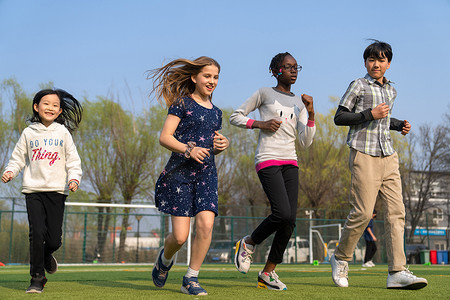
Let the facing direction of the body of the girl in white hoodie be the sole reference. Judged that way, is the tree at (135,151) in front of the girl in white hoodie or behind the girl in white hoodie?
behind

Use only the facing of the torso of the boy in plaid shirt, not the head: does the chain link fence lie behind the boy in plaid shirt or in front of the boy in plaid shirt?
behind

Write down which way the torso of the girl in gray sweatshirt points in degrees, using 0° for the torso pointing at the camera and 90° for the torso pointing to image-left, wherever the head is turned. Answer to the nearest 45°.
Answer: approximately 315°

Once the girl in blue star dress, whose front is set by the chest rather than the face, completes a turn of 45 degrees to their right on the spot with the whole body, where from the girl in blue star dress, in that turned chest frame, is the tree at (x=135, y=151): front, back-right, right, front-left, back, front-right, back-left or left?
back

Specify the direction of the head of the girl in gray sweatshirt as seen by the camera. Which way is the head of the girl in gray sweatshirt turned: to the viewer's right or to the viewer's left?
to the viewer's right

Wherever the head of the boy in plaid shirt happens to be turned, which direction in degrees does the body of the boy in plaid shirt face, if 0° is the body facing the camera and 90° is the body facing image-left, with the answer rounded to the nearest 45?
approximately 315°

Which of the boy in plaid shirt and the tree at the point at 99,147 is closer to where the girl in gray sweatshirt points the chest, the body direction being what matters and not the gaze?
the boy in plaid shirt

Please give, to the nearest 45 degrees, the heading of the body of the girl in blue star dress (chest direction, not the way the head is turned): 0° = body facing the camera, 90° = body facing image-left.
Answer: approximately 315°

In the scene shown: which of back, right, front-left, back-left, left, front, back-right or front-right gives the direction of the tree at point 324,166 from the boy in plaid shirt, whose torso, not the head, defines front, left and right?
back-left

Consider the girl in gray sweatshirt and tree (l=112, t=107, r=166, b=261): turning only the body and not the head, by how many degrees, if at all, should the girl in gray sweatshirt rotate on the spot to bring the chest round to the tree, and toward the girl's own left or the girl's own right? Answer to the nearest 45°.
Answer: approximately 135° to the girl's own left
